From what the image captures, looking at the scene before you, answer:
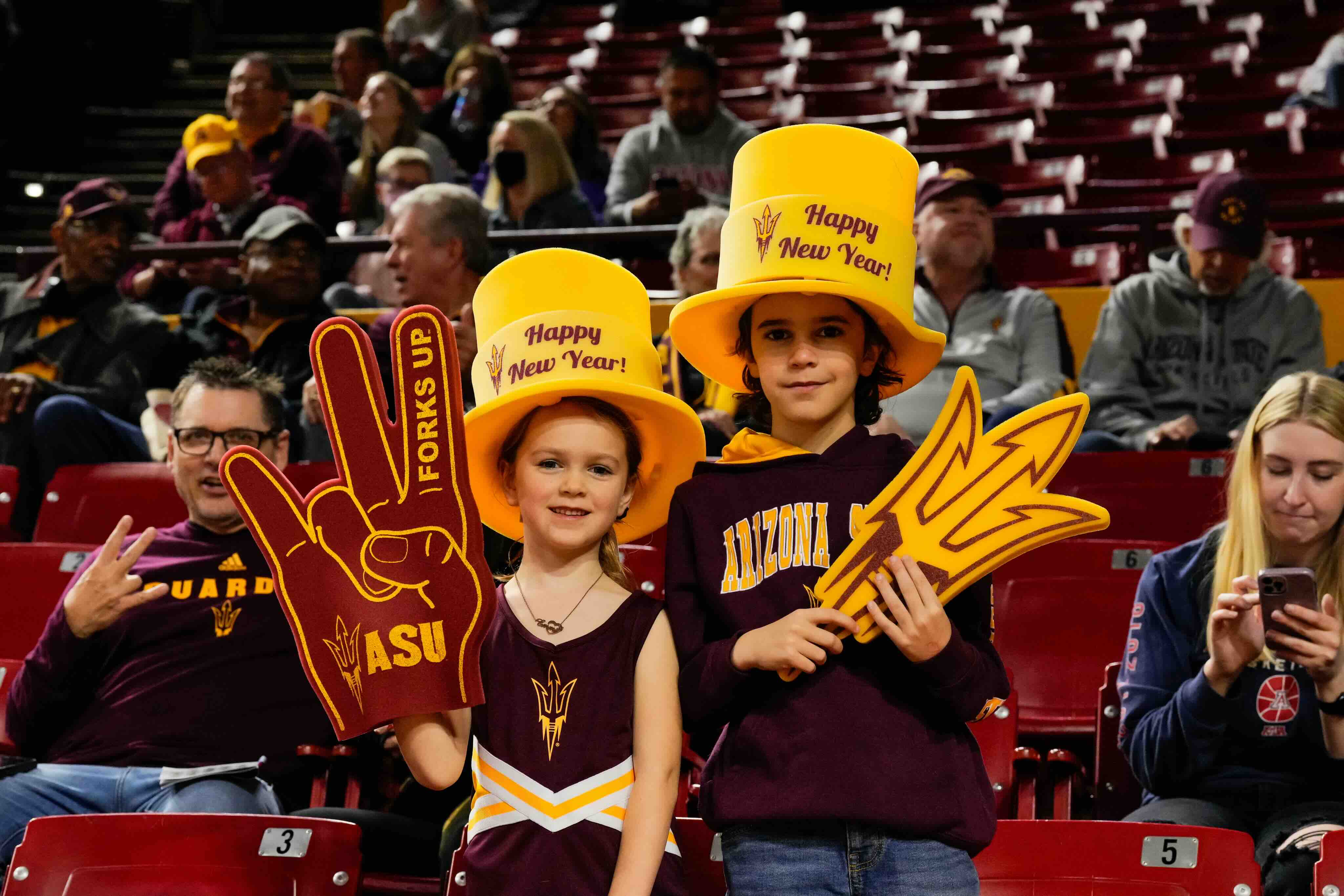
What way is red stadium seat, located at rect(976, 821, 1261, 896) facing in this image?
toward the camera

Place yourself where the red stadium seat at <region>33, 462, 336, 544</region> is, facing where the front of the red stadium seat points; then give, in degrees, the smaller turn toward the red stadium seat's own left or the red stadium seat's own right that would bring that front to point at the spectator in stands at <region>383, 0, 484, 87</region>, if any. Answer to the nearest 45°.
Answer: approximately 180°

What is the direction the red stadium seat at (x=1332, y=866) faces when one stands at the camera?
facing the viewer

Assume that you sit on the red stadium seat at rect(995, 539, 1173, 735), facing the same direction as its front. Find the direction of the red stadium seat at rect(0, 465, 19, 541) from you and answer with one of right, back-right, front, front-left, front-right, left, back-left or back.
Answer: right

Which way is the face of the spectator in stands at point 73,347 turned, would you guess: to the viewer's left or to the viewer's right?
to the viewer's right

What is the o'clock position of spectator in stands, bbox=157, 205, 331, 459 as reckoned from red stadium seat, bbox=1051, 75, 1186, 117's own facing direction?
The spectator in stands is roughly at 1 o'clock from the red stadium seat.

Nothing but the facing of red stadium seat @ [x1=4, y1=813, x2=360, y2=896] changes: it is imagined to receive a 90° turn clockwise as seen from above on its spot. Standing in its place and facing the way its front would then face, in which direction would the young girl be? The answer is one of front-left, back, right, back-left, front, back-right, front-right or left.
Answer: back-left

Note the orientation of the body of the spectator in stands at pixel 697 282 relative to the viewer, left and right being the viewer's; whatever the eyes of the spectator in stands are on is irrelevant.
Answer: facing the viewer and to the right of the viewer

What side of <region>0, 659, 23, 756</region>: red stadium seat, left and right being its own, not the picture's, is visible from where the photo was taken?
front

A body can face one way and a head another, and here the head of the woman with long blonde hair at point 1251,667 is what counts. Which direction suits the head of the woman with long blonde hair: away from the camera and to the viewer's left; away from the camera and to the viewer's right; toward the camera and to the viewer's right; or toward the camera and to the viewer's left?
toward the camera and to the viewer's left
